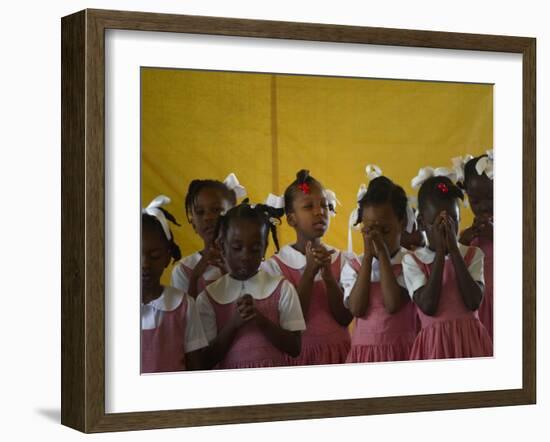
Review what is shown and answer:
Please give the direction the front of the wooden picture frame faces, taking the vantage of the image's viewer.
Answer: facing the viewer and to the right of the viewer
